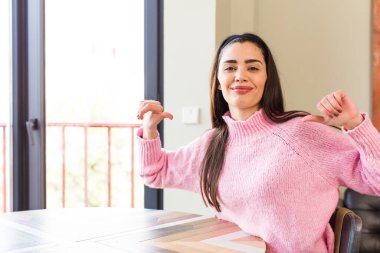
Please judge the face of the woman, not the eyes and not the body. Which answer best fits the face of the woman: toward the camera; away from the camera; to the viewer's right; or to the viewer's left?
toward the camera

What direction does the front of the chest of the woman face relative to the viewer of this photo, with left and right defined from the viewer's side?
facing the viewer and to the left of the viewer

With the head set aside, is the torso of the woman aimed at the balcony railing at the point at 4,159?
no

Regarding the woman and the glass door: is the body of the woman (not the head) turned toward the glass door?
no

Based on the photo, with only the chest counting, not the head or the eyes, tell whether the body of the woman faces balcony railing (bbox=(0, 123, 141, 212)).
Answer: no
